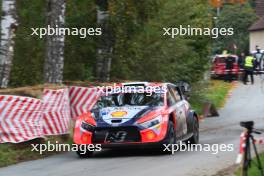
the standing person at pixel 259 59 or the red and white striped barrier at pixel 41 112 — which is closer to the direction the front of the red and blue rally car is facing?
the red and white striped barrier

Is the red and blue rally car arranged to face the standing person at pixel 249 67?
no

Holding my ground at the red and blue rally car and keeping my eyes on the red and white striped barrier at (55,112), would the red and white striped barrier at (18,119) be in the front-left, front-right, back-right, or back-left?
front-left

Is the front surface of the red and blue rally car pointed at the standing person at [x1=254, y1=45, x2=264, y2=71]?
no

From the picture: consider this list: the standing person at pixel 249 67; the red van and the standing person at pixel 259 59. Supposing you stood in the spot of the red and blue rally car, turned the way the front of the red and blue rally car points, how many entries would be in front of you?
0

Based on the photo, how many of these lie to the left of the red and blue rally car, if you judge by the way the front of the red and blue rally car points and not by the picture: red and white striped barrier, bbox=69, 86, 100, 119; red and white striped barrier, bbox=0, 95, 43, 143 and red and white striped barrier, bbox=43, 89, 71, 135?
0

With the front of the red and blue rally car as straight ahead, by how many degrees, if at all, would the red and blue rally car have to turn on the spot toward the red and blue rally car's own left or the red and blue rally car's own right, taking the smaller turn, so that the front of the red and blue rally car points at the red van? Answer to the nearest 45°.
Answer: approximately 135° to the red and blue rally car's own right

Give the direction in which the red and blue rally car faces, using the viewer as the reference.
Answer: facing the viewer and to the left of the viewer

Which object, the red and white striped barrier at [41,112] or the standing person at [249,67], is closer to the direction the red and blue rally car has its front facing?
the red and white striped barrier

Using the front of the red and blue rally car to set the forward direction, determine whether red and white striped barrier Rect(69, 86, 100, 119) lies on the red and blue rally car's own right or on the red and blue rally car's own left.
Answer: on the red and blue rally car's own right

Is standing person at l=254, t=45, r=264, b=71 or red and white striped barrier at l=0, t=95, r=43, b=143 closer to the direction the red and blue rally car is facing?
the red and white striped barrier

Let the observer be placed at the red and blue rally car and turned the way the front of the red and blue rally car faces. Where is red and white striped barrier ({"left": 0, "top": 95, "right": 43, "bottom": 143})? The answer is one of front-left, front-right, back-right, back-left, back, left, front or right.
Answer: front-right
